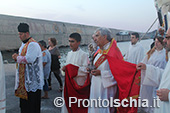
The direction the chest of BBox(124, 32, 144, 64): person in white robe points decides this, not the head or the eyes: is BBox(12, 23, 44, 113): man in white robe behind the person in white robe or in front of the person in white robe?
in front

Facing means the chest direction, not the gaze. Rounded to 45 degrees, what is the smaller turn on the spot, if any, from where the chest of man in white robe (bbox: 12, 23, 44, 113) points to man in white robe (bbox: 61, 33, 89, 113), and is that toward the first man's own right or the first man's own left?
approximately 135° to the first man's own left

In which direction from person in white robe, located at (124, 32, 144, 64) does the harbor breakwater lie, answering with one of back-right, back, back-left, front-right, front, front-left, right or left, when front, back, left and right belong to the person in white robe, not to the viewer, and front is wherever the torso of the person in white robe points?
right

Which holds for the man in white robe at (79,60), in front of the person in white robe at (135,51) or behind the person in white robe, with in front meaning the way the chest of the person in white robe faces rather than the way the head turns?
in front

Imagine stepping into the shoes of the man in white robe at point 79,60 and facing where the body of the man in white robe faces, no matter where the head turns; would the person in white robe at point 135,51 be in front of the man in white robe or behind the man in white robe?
behind

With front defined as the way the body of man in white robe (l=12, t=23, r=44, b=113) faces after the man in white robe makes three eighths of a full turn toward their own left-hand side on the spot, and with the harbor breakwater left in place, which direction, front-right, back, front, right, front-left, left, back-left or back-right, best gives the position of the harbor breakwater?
left

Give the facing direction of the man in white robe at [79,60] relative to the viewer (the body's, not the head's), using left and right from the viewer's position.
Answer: facing the viewer and to the left of the viewer

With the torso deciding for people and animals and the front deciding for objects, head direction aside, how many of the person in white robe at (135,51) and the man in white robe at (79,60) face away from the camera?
0

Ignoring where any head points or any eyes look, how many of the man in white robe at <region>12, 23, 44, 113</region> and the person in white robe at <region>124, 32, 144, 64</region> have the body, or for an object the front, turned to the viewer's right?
0

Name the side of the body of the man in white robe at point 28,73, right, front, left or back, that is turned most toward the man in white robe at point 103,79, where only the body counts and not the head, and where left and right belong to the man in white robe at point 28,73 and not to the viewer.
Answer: left
